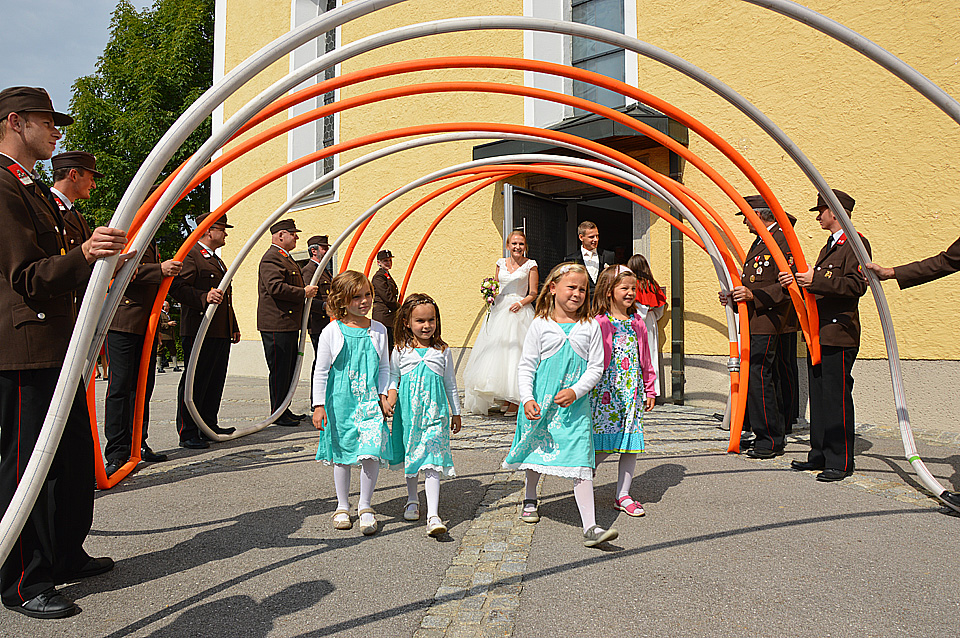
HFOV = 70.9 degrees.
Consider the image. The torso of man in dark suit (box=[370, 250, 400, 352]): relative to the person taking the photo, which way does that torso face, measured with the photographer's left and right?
facing to the right of the viewer

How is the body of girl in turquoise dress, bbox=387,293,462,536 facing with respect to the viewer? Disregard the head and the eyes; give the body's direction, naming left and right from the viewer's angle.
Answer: facing the viewer

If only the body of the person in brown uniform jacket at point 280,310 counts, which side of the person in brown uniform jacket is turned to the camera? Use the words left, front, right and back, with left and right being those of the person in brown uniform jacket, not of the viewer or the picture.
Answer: right

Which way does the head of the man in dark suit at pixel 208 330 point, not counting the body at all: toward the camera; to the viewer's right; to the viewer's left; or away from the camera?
to the viewer's right

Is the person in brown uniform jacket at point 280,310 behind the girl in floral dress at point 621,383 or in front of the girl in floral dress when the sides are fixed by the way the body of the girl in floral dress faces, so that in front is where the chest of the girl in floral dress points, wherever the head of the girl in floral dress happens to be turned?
behind

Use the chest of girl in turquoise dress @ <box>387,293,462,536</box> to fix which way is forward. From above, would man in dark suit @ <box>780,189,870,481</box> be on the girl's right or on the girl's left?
on the girl's left

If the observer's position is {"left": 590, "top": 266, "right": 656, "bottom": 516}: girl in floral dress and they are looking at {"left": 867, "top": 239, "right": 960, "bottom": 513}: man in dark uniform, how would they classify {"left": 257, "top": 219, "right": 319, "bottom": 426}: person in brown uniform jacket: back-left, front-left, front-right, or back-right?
back-left

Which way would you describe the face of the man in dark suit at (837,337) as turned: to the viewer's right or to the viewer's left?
to the viewer's left

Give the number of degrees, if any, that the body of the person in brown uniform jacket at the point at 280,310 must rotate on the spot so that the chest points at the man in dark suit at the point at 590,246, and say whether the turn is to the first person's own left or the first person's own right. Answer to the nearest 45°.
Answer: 0° — they already face them

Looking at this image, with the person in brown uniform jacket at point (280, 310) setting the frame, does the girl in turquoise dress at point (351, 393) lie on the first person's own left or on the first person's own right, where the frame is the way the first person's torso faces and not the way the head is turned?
on the first person's own right

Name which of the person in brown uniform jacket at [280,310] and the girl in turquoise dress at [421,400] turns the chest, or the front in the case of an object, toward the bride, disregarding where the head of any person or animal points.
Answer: the person in brown uniform jacket

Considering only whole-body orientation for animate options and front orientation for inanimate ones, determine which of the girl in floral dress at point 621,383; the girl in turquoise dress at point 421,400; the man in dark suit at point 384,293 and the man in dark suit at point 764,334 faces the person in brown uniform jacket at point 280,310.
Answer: the man in dark suit at point 764,334

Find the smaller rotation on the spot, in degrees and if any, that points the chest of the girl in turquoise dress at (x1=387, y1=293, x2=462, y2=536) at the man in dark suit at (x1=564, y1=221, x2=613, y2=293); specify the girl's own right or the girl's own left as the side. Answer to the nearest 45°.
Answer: approximately 135° to the girl's own left

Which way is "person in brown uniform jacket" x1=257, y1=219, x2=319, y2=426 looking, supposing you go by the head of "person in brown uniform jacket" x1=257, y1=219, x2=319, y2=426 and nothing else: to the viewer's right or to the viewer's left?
to the viewer's right

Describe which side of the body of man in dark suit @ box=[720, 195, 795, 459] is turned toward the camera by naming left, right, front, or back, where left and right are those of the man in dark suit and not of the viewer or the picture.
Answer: left
